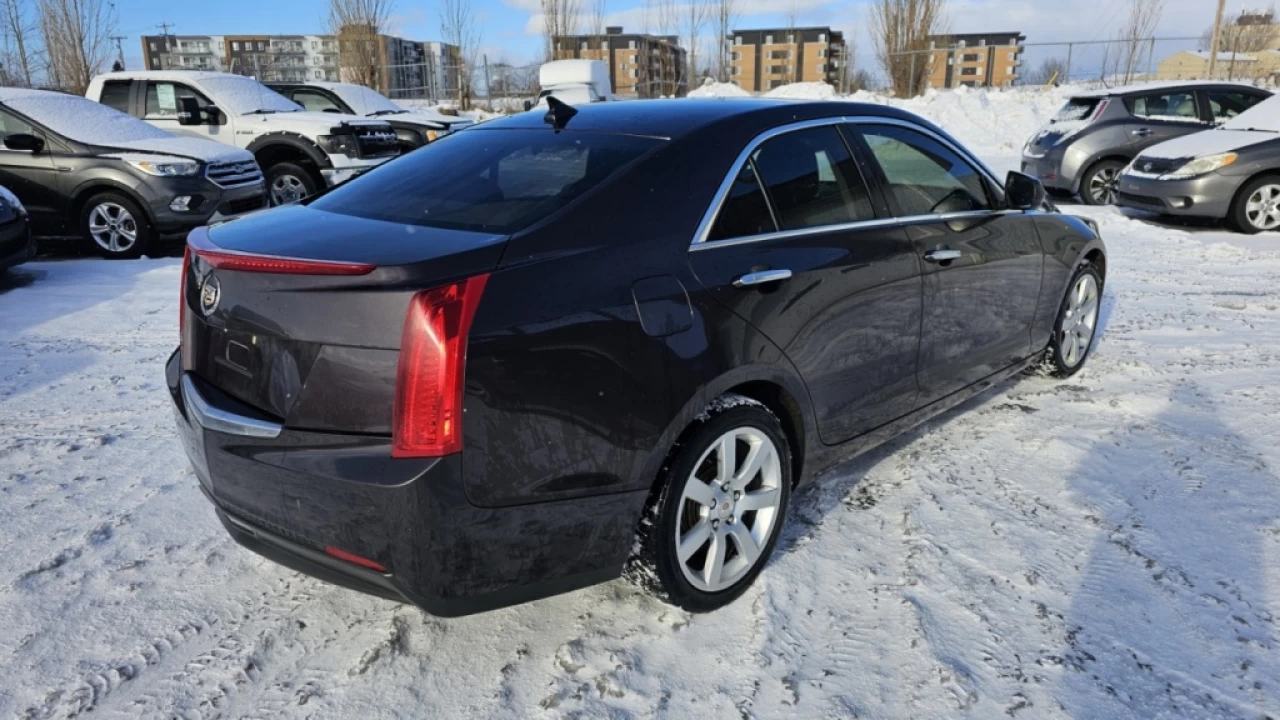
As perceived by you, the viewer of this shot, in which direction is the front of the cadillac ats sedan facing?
facing away from the viewer and to the right of the viewer

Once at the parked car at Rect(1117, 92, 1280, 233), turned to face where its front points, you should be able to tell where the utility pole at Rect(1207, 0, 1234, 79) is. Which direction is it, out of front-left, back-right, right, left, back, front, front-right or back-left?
back-right

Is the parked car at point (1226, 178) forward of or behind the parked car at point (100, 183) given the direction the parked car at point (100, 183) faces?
forward

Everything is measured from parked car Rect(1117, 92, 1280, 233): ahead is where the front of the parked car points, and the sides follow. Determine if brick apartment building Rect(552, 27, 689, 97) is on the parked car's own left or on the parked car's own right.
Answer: on the parked car's own right

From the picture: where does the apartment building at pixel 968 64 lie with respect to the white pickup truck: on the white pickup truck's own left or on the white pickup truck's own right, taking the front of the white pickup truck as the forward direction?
on the white pickup truck's own left

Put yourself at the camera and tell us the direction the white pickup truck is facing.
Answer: facing the viewer and to the right of the viewer

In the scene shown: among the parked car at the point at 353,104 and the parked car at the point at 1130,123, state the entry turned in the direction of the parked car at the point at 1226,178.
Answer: the parked car at the point at 353,104

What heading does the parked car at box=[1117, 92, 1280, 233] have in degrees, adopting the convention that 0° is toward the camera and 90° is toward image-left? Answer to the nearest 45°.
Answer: approximately 45°

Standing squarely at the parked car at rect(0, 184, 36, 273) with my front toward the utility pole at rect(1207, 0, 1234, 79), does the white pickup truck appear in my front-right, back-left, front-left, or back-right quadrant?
front-left

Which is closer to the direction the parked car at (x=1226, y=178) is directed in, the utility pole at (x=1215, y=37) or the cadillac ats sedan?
the cadillac ats sedan

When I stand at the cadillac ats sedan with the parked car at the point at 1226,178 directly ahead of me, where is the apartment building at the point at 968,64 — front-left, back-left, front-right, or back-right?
front-left

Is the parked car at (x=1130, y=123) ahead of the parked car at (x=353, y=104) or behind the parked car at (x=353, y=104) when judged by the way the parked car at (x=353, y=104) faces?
ahead

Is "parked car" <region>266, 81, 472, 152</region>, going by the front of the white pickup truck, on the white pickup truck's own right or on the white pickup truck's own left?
on the white pickup truck's own left

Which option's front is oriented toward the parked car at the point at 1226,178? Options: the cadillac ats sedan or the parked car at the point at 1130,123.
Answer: the cadillac ats sedan

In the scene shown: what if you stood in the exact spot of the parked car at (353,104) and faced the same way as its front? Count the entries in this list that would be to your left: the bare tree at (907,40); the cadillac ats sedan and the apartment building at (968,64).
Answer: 2

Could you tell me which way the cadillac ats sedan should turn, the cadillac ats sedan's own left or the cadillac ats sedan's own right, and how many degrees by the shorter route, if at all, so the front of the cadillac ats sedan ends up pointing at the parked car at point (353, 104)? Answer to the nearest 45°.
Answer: approximately 45° to the cadillac ats sedan's own left

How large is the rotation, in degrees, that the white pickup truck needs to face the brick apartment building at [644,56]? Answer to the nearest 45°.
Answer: approximately 90° to its left
